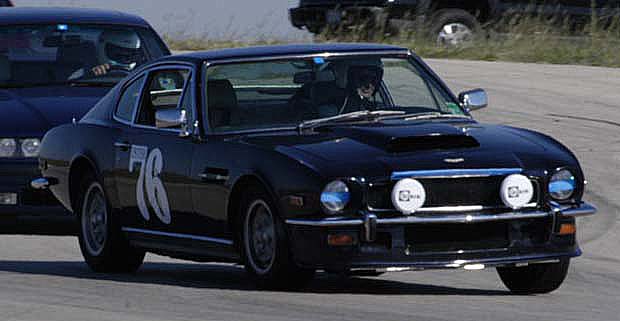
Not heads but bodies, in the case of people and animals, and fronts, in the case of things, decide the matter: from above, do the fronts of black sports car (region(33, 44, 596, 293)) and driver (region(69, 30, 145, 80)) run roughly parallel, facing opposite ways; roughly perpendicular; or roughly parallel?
roughly parallel

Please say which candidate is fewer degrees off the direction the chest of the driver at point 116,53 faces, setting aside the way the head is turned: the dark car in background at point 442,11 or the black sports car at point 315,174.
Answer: the black sports car

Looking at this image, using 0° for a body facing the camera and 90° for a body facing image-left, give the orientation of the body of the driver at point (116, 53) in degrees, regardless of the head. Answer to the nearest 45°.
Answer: approximately 315°

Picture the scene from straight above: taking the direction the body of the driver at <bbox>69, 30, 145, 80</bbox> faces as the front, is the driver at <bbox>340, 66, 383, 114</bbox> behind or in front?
in front

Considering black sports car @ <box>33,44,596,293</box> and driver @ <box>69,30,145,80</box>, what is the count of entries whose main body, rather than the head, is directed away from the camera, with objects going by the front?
0

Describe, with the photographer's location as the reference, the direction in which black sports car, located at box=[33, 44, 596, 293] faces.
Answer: facing the viewer and to the right of the viewer

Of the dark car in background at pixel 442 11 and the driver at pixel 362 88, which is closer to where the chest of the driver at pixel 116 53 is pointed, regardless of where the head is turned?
the driver
